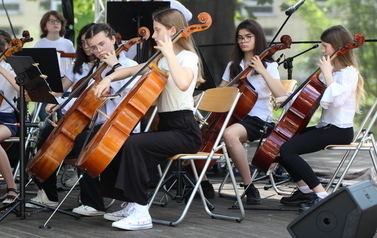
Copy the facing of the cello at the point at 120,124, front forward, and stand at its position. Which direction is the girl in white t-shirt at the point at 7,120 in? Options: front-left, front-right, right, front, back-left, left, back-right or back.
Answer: front-right

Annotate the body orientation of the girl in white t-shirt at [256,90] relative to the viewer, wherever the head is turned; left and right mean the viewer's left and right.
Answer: facing the viewer and to the left of the viewer

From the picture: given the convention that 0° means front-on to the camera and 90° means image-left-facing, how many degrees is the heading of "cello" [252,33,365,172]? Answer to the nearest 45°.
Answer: approximately 90°

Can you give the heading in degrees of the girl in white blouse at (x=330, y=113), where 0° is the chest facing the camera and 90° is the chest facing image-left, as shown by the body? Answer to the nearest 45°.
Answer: approximately 90°

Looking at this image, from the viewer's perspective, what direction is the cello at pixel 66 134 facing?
to the viewer's left

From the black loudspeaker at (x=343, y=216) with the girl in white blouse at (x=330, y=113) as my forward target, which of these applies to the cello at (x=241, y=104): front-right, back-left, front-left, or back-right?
front-left

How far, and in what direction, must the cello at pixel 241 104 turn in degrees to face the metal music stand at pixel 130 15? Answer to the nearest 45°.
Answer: approximately 45° to its right

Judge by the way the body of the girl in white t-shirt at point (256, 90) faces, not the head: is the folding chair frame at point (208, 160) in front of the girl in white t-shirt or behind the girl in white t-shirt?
in front

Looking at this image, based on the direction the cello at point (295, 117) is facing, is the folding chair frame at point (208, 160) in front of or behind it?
in front

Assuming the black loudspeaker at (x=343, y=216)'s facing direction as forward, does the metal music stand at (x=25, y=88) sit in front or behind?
in front
